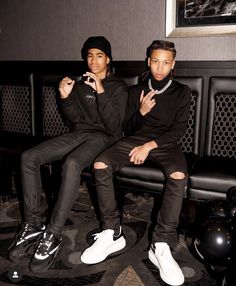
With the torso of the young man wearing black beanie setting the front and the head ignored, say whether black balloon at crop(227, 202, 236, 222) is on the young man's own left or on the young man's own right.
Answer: on the young man's own left

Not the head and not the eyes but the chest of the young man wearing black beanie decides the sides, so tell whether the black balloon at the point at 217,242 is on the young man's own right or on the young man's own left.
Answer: on the young man's own left

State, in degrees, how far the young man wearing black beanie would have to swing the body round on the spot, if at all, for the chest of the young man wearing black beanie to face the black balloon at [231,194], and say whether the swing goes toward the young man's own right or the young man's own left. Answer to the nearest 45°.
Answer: approximately 90° to the young man's own left

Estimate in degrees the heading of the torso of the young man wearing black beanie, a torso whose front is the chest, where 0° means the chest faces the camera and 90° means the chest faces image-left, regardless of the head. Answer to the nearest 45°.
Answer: approximately 45°

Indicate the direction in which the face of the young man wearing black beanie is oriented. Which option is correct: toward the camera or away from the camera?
toward the camera
